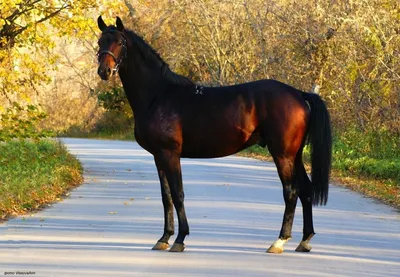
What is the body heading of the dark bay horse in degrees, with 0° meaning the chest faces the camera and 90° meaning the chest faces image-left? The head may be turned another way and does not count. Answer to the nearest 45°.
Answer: approximately 90°
